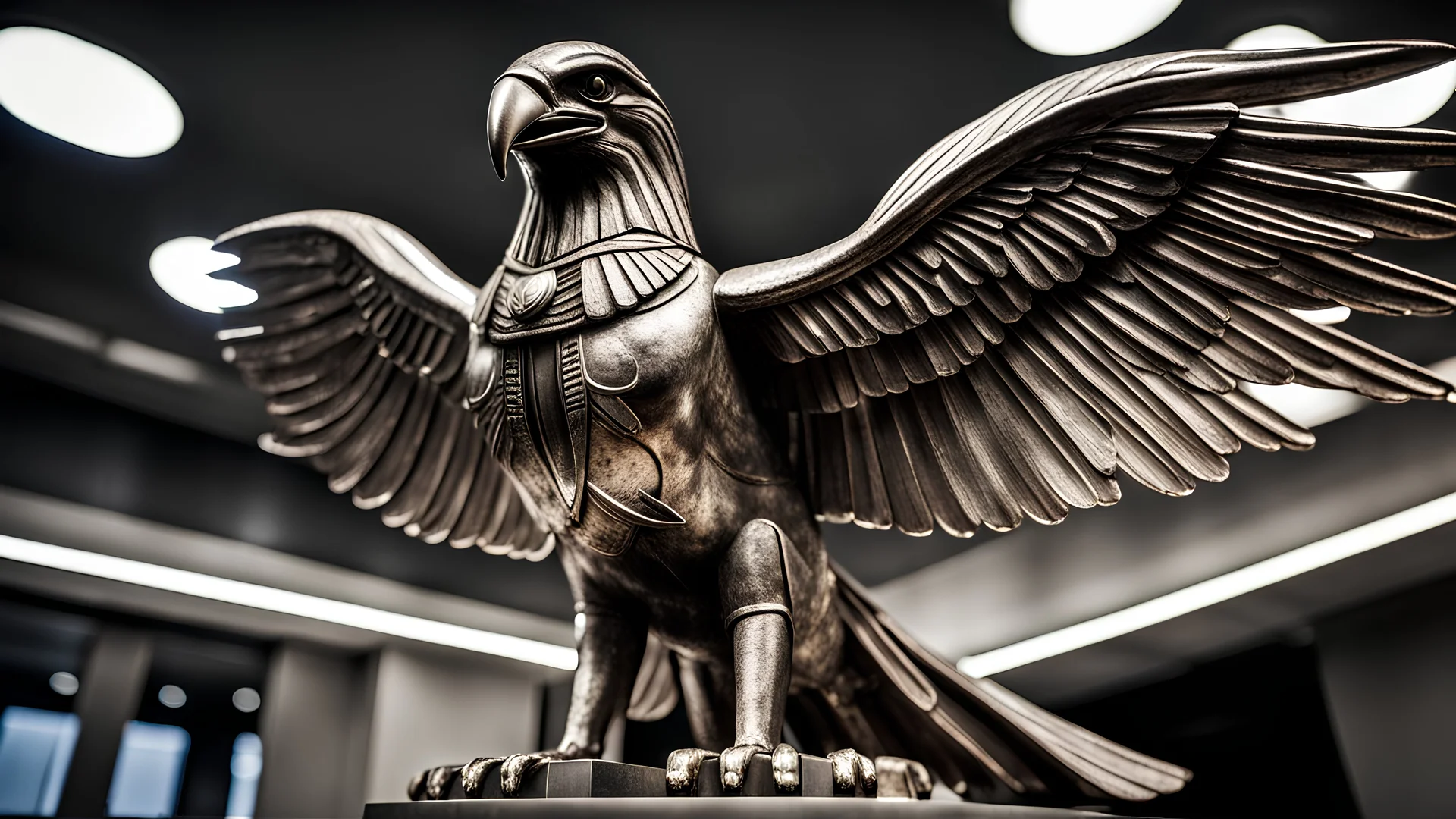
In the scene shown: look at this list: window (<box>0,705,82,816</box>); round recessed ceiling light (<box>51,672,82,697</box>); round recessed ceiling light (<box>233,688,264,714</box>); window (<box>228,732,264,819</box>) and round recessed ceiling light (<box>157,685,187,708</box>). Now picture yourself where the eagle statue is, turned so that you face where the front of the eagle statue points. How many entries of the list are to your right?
5

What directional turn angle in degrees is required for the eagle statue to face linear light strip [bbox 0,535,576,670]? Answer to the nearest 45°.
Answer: approximately 90° to its right

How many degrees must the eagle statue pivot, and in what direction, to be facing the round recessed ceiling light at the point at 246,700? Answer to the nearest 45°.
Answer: approximately 90° to its right

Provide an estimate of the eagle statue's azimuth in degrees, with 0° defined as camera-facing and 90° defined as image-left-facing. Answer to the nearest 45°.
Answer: approximately 45°

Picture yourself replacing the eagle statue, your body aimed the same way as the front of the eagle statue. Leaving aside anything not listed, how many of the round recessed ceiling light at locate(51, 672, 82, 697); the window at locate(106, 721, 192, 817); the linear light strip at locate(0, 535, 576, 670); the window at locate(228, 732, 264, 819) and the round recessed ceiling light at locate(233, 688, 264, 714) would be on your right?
5

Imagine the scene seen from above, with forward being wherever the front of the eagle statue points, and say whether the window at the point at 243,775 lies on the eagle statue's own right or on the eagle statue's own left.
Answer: on the eagle statue's own right

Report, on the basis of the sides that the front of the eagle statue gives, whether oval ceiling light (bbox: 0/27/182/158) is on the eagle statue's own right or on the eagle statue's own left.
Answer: on the eagle statue's own right
